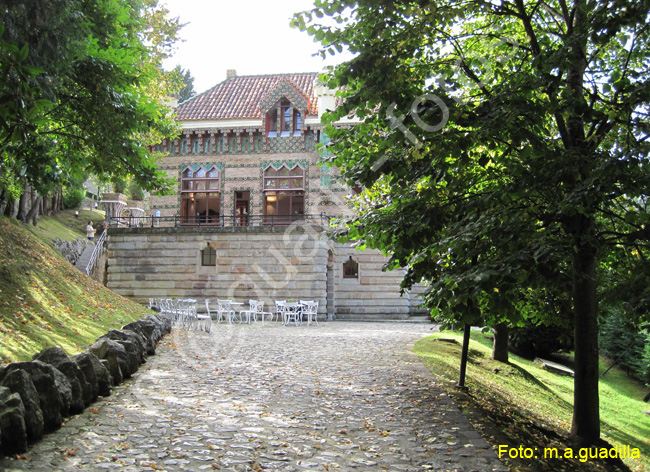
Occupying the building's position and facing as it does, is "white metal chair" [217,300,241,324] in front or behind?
in front

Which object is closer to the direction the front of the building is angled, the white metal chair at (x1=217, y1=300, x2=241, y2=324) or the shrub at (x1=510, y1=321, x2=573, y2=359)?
the white metal chair

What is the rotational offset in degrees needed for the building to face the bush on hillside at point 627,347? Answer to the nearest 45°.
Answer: approximately 45° to its left

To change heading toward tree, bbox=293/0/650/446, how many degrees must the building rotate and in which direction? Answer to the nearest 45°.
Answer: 0° — it already faces it

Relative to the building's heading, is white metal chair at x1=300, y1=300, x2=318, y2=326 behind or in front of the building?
in front

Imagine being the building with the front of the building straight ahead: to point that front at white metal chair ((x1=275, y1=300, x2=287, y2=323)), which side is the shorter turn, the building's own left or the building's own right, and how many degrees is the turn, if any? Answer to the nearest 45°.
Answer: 0° — it already faces it

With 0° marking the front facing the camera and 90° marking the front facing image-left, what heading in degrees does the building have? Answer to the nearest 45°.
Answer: approximately 0°

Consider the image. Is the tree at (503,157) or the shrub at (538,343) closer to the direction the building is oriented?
the tree

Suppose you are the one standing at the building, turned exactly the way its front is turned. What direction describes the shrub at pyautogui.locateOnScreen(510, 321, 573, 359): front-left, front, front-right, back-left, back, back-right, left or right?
front-left
